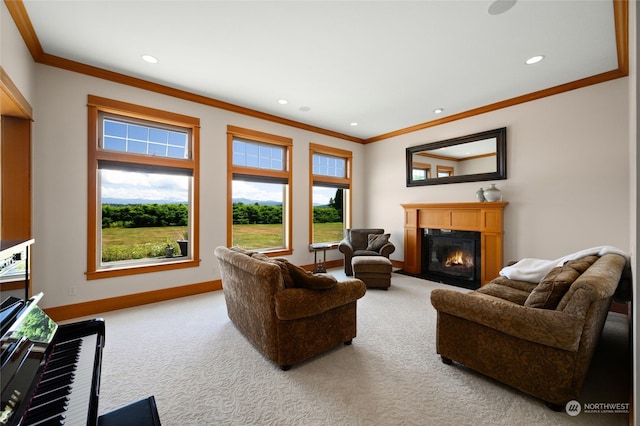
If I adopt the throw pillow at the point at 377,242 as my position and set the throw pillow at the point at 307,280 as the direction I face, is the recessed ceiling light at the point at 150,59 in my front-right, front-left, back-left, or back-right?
front-right

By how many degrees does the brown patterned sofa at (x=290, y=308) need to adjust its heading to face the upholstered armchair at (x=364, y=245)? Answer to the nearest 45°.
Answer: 0° — it already faces it

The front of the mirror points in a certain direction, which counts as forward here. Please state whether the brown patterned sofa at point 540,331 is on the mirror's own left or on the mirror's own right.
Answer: on the mirror's own left

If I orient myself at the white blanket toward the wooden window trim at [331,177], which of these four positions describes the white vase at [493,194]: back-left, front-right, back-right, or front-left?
front-right

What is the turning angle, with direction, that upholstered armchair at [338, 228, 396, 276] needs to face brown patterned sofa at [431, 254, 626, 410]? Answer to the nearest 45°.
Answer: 0° — it already faces it

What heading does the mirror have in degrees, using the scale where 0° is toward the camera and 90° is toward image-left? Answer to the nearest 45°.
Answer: approximately 45°

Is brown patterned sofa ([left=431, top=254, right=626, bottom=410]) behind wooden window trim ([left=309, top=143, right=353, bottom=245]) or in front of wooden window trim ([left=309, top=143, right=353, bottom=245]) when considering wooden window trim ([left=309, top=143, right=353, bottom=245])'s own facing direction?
in front

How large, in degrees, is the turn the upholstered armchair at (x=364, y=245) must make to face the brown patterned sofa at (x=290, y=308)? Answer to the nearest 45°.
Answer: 0° — it already faces it

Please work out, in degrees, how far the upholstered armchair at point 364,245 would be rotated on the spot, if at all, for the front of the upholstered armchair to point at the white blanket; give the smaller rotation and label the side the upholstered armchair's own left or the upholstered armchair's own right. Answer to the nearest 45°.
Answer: approximately 45° to the upholstered armchair's own left

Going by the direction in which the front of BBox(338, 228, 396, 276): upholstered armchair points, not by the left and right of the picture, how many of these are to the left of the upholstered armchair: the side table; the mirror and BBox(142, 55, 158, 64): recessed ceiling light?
1

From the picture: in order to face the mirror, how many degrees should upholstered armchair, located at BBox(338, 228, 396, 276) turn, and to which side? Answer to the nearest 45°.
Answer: approximately 90° to its left

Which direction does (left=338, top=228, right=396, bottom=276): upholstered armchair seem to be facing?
toward the camera

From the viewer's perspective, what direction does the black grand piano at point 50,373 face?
to the viewer's right

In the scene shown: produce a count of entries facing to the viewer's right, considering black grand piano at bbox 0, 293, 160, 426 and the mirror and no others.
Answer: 1

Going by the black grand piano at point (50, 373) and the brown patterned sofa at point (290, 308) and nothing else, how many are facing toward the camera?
0

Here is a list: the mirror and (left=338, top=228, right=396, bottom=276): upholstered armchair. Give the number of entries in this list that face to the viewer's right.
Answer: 0

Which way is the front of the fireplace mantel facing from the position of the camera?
facing the viewer and to the left of the viewer

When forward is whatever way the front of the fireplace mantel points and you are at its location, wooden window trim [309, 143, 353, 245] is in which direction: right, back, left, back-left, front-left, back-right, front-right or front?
front-right
